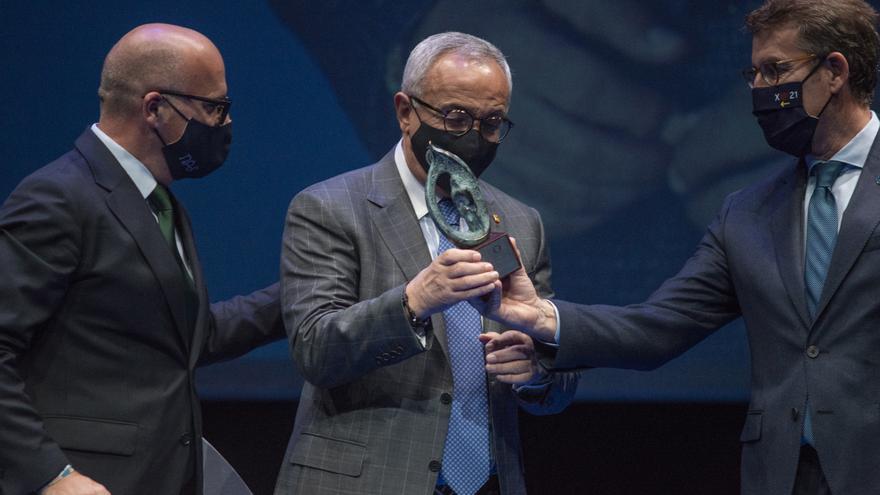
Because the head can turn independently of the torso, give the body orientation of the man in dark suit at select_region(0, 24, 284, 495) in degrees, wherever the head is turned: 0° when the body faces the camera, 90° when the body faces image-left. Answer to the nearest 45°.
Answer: approximately 315°

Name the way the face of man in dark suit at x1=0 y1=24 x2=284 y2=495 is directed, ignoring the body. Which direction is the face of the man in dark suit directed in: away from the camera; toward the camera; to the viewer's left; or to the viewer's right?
to the viewer's right

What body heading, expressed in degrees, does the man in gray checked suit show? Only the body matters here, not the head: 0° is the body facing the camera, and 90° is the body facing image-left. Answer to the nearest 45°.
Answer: approximately 315°

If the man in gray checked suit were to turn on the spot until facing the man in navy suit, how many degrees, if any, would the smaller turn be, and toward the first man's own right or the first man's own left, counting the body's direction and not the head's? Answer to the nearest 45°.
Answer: approximately 45° to the first man's own left

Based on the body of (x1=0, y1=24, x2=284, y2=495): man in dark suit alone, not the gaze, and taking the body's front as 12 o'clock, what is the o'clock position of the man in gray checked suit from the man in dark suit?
The man in gray checked suit is roughly at 11 o'clock from the man in dark suit.

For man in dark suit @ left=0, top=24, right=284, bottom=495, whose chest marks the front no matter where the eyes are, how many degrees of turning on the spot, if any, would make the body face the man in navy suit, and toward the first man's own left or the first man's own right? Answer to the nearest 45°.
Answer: approximately 45° to the first man's own left

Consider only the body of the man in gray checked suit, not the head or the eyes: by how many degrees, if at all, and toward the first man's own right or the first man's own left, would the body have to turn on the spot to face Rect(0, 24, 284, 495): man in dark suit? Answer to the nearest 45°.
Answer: approximately 135° to the first man's own right
